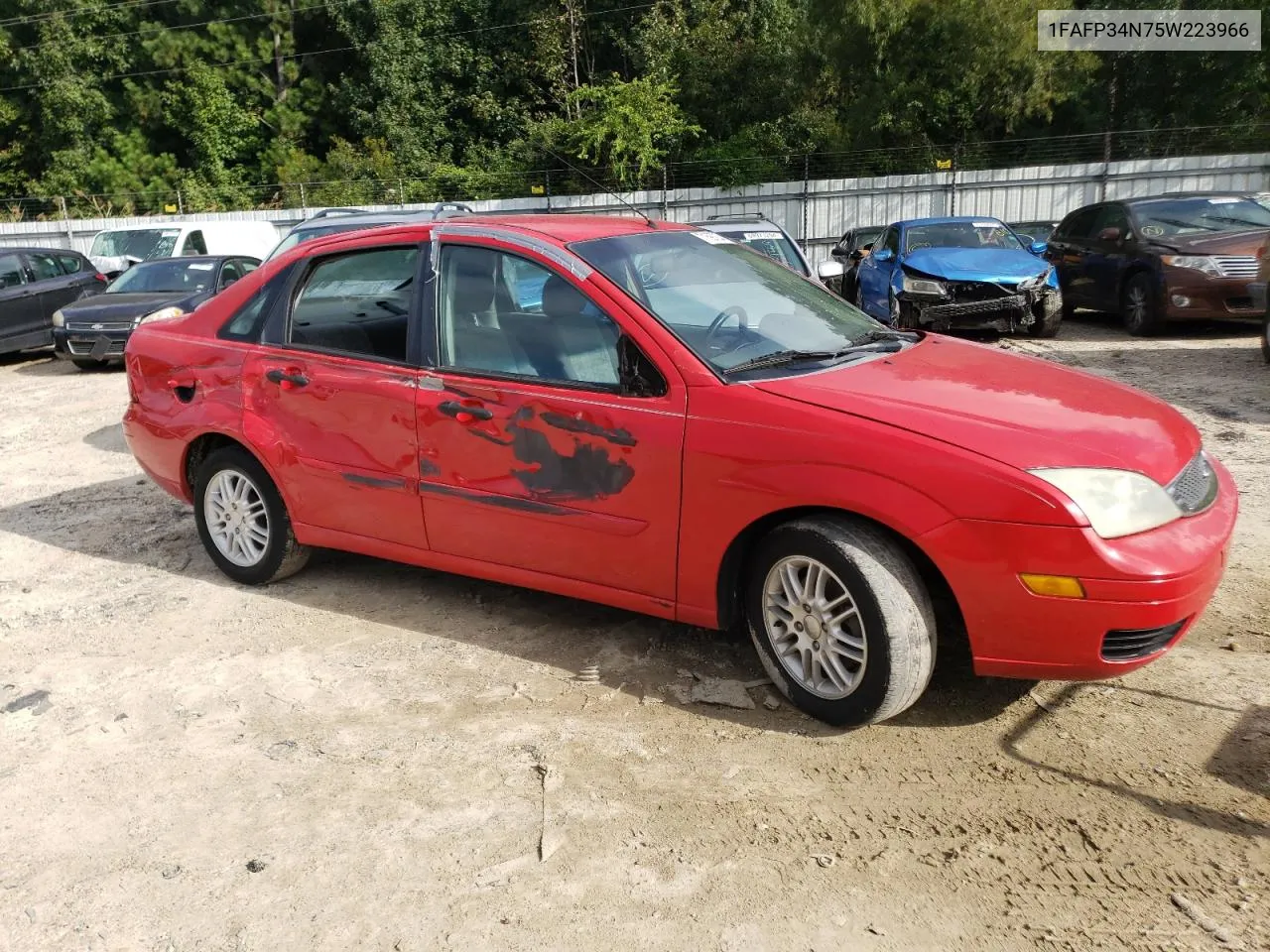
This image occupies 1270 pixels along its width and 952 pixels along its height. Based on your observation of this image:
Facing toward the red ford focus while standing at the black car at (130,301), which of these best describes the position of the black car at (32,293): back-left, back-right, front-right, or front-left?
back-right

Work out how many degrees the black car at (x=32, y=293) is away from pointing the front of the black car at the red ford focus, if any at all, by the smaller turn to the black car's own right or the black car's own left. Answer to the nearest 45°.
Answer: approximately 45° to the black car's own left

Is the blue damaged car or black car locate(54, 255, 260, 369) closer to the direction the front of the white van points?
the black car

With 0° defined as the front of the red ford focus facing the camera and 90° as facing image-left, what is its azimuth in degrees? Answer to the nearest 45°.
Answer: approximately 315°
